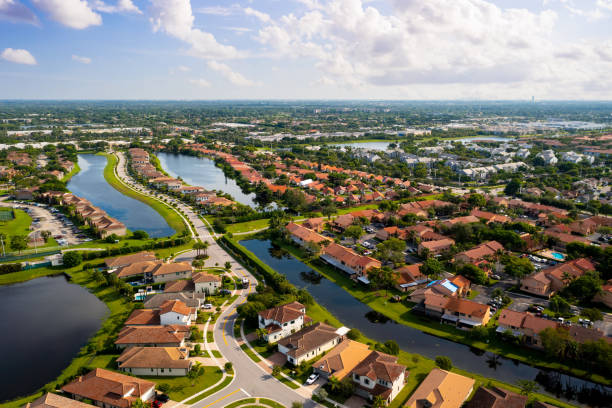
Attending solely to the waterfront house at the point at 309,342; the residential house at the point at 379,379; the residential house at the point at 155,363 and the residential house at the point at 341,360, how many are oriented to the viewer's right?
1

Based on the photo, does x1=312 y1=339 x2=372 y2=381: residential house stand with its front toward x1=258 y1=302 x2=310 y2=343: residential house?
no

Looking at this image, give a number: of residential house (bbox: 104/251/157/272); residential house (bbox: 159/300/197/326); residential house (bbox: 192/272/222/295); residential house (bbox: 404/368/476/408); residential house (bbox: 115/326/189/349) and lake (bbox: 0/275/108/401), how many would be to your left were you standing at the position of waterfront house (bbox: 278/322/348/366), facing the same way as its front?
1

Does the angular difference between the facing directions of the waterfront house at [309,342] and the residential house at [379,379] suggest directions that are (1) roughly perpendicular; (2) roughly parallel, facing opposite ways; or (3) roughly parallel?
roughly parallel

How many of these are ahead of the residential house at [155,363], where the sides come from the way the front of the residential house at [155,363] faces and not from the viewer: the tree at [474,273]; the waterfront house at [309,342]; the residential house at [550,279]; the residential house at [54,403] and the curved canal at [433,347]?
4

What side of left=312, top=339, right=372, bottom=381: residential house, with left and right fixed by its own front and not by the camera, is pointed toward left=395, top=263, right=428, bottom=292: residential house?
back

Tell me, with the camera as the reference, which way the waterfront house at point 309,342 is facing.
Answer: facing the viewer and to the left of the viewer

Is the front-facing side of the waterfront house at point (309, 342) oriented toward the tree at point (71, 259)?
no

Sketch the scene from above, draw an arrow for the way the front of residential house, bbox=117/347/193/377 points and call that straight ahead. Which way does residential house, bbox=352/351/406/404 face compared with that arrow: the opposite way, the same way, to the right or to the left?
the opposite way

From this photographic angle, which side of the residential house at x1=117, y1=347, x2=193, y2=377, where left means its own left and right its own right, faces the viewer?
right

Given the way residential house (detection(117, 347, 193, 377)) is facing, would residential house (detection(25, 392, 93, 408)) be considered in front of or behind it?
behind

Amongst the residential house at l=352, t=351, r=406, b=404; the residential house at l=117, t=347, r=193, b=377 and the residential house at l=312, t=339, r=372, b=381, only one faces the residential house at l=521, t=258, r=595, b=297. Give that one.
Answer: the residential house at l=117, t=347, r=193, b=377

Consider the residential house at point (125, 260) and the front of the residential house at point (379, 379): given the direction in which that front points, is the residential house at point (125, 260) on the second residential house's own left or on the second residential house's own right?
on the second residential house's own right

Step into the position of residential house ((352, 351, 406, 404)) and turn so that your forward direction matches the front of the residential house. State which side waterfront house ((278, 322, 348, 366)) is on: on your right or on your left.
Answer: on your right

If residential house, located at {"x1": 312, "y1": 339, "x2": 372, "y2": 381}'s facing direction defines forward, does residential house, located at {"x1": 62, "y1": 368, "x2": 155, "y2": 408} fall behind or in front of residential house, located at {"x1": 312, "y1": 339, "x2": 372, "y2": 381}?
in front

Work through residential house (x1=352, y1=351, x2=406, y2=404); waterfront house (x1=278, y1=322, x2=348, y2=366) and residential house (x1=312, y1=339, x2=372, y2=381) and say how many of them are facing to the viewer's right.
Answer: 0

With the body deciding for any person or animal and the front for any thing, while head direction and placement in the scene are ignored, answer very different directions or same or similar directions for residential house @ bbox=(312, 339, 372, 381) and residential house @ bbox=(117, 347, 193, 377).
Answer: very different directions

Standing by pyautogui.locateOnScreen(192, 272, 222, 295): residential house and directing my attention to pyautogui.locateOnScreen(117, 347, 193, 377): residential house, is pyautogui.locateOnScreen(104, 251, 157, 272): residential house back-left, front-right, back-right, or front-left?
back-right

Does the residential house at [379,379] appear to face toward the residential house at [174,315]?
no

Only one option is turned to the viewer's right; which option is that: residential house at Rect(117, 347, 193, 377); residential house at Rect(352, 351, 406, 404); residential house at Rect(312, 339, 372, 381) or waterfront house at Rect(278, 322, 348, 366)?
residential house at Rect(117, 347, 193, 377)
